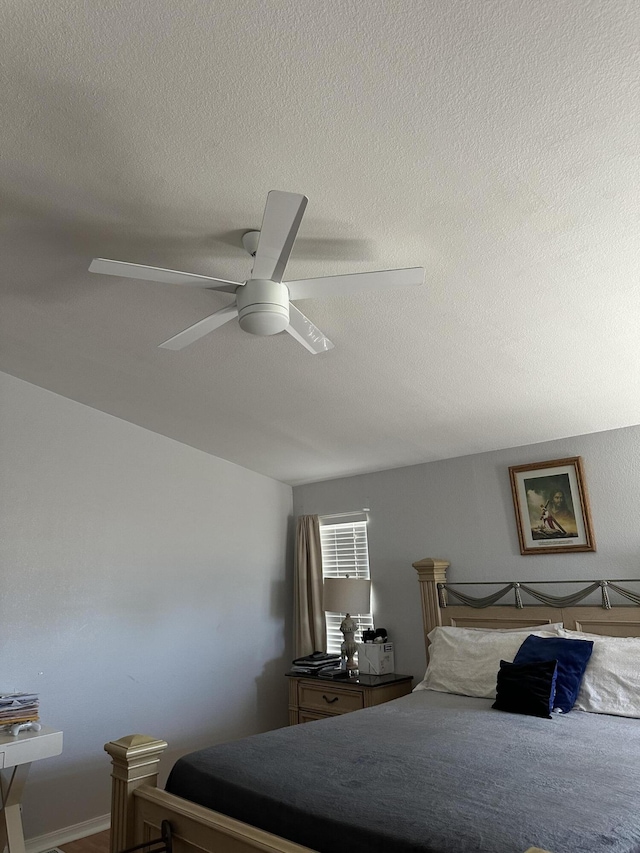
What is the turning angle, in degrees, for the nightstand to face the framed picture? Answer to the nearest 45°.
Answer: approximately 90° to its left

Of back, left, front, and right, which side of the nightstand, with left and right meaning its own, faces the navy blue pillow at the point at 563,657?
left

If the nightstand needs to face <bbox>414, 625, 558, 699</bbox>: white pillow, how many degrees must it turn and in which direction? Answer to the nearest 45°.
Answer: approximately 90° to its left

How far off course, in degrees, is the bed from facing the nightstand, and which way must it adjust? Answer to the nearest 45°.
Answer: approximately 135° to its right

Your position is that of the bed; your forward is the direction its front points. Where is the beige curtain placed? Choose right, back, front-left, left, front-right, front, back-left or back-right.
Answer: back-right

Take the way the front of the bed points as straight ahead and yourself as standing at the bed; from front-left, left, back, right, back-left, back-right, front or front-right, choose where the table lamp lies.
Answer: back-right

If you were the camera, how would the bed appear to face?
facing the viewer and to the left of the viewer

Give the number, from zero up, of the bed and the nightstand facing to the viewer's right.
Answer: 0

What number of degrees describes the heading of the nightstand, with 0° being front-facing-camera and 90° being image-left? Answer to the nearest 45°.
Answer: approximately 45°

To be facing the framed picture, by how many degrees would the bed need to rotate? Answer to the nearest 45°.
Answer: approximately 180°

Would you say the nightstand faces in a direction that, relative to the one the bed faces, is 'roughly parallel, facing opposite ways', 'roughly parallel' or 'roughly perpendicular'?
roughly parallel

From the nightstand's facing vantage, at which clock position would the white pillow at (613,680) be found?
The white pillow is roughly at 9 o'clock from the nightstand.
